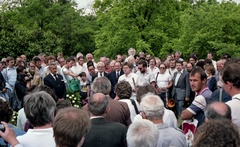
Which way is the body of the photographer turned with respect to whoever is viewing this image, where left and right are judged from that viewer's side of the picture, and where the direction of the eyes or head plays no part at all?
facing to the right of the viewer

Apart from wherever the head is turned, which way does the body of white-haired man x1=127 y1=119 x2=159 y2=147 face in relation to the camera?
away from the camera

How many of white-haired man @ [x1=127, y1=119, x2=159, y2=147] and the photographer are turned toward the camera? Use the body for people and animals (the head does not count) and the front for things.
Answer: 0

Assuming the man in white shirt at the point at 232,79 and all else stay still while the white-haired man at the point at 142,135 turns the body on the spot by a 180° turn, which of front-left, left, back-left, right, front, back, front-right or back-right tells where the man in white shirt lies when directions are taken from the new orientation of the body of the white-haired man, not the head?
back-left

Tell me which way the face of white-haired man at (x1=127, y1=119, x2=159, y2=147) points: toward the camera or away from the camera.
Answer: away from the camera

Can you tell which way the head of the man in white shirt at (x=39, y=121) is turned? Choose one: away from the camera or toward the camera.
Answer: away from the camera

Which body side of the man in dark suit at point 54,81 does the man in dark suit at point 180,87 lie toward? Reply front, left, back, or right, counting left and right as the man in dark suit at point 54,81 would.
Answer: left

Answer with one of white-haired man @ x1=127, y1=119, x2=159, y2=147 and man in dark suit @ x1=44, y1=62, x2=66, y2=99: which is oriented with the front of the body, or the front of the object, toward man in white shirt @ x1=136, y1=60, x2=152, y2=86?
the white-haired man

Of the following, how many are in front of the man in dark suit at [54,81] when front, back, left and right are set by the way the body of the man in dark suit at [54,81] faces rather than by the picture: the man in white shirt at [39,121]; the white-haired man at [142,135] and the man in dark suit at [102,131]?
3

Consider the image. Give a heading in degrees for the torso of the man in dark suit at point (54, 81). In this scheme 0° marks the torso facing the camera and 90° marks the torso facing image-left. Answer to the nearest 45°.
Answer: approximately 0°

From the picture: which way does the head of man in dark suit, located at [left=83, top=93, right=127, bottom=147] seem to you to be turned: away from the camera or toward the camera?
away from the camera

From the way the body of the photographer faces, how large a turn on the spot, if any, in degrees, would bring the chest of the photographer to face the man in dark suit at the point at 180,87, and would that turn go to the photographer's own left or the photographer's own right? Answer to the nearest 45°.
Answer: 0° — they already face them

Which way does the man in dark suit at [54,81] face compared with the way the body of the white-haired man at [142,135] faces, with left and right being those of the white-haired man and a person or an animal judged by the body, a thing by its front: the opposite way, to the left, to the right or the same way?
the opposite way
